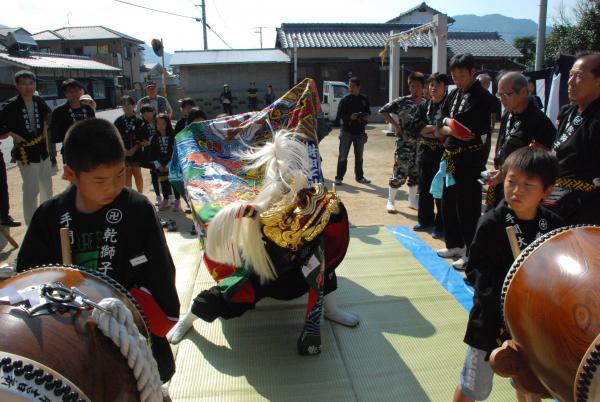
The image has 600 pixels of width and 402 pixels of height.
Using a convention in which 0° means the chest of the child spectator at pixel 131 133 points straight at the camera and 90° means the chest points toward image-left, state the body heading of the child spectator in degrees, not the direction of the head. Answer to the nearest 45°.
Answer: approximately 0°

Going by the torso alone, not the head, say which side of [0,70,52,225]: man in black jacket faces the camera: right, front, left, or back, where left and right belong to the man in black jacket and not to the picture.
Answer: front

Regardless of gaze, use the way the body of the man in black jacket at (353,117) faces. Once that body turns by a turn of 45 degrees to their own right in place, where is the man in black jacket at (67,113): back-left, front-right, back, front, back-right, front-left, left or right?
front

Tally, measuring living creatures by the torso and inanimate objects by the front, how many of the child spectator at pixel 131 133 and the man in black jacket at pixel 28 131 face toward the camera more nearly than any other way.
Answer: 2

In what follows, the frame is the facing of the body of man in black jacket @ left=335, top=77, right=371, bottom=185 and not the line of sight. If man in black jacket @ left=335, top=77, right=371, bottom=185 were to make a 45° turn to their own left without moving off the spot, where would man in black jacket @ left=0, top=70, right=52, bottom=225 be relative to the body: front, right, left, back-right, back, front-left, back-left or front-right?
right

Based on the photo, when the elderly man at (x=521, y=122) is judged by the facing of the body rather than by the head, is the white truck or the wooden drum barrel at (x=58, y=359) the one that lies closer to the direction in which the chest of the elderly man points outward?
the wooden drum barrel

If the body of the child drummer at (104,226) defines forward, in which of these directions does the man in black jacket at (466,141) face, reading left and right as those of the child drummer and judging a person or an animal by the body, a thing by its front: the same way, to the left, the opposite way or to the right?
to the right

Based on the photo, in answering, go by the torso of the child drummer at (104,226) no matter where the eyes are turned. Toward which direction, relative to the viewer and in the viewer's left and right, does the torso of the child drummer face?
facing the viewer

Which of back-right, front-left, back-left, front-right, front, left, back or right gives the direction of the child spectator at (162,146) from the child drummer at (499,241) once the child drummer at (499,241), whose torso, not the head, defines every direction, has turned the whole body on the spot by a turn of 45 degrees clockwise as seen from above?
right

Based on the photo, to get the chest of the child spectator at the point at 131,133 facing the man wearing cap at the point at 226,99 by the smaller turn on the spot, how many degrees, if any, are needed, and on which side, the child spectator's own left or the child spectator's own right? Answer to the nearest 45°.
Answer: approximately 180°

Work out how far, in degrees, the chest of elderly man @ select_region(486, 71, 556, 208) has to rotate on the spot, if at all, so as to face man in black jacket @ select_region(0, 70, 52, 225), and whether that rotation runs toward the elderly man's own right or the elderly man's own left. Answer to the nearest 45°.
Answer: approximately 45° to the elderly man's own right

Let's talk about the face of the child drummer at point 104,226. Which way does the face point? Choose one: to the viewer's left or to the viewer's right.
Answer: to the viewer's right

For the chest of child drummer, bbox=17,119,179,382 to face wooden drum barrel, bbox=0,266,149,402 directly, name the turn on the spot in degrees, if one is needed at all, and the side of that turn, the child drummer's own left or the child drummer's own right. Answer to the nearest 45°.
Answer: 0° — they already face it
